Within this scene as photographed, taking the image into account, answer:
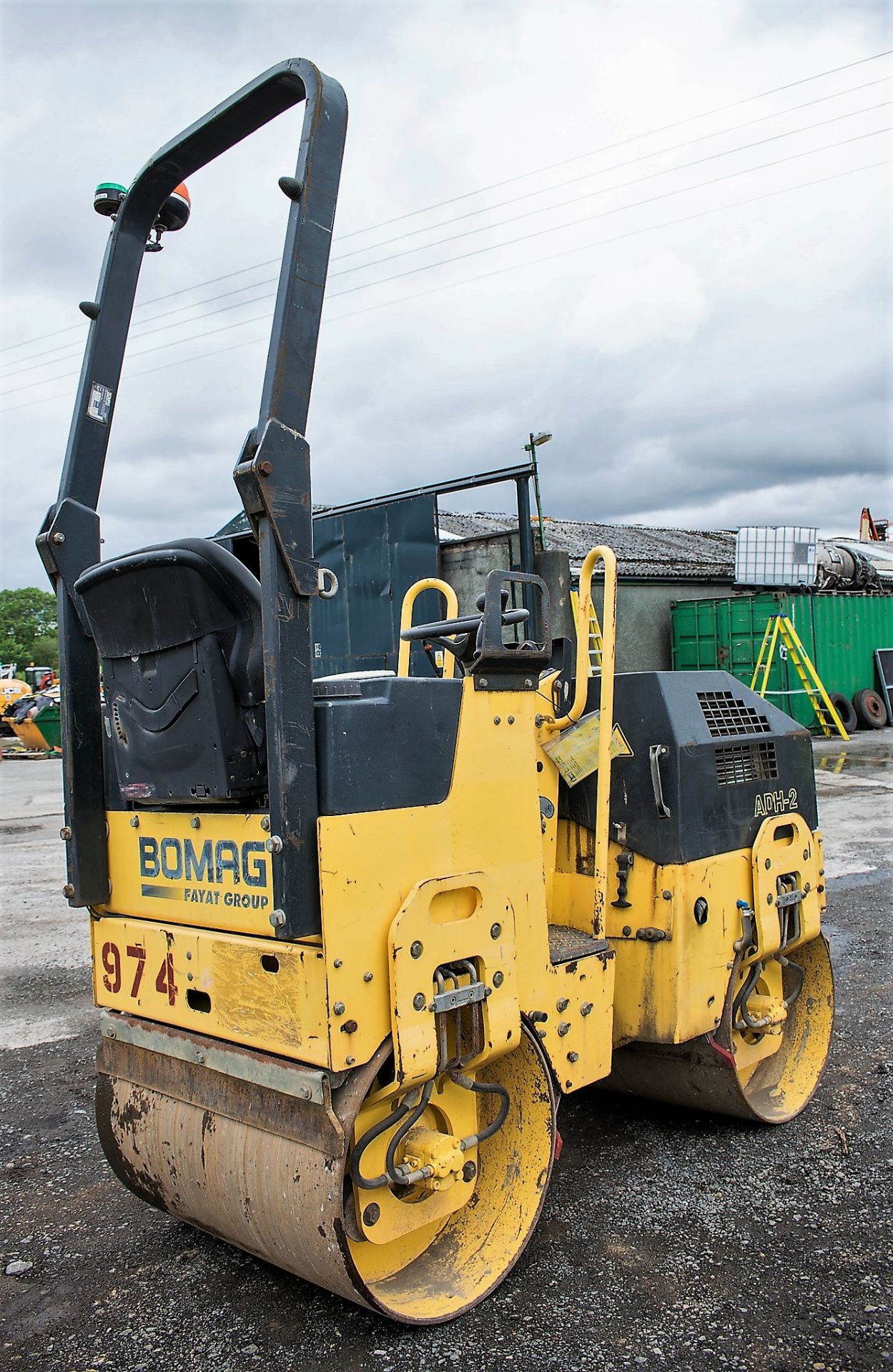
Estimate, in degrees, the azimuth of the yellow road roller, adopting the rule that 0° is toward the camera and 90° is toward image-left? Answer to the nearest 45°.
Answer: approximately 225°

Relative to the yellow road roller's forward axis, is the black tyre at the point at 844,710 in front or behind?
in front

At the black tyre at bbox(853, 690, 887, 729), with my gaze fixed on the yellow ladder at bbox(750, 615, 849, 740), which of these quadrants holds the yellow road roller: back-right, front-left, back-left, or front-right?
front-left

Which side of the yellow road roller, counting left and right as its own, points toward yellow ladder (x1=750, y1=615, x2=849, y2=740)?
front

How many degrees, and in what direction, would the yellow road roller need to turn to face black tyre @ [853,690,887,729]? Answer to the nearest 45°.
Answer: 0° — it already faces it

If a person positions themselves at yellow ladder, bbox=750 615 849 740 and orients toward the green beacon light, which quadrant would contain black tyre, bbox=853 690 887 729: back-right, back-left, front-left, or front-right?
back-left
